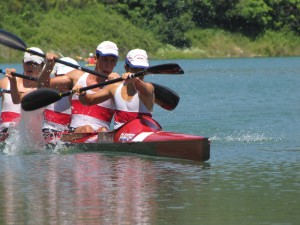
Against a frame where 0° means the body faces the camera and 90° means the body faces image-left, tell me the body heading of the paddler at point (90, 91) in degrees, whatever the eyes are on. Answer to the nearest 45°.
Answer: approximately 315°

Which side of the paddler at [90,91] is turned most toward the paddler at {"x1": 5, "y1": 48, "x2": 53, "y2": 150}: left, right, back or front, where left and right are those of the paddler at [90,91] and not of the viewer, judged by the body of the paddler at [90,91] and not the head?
back

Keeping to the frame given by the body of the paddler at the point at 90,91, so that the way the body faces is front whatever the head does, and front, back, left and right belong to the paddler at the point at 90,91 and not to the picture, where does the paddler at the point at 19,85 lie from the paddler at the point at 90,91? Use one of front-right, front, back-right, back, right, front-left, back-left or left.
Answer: back

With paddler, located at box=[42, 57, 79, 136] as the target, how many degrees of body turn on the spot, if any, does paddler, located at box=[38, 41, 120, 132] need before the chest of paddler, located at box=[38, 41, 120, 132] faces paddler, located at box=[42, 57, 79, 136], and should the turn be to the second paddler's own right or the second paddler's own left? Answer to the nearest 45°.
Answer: approximately 180°
